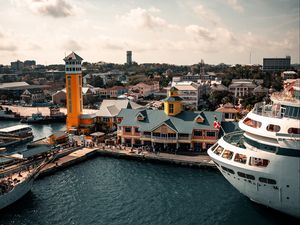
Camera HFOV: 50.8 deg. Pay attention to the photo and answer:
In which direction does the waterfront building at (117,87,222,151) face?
toward the camera

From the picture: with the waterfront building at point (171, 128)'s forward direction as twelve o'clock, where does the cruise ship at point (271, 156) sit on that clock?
The cruise ship is roughly at 11 o'clock from the waterfront building.
